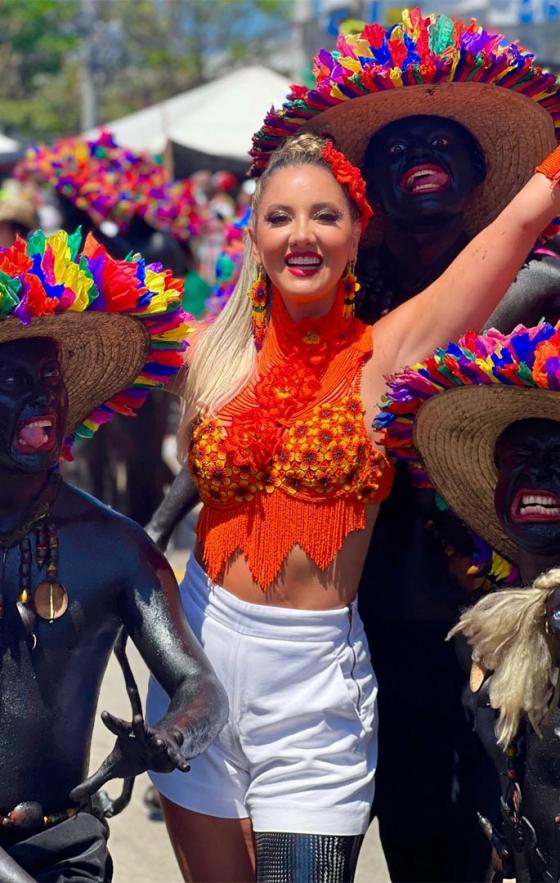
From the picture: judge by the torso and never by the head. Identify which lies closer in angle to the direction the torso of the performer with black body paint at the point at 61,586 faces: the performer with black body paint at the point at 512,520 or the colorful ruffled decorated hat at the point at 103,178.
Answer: the performer with black body paint

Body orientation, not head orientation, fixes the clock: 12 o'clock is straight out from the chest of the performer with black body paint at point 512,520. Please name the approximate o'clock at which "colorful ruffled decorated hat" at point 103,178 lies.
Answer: The colorful ruffled decorated hat is roughly at 5 o'clock from the performer with black body paint.

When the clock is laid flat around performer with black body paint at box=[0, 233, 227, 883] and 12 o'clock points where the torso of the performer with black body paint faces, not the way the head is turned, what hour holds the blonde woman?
The blonde woman is roughly at 8 o'clock from the performer with black body paint.

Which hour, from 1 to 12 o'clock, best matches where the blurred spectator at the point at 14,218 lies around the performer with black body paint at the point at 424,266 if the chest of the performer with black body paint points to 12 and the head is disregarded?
The blurred spectator is roughly at 5 o'clock from the performer with black body paint.

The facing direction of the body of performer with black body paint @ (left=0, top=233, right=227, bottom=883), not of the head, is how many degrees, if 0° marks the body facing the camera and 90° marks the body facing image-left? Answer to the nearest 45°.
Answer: approximately 0°

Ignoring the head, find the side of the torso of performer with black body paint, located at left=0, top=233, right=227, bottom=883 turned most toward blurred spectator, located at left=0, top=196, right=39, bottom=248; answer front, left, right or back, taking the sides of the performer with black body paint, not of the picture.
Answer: back

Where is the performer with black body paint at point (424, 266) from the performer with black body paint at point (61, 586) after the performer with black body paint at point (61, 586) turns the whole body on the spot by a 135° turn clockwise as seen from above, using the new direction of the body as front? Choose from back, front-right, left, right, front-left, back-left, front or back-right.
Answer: right

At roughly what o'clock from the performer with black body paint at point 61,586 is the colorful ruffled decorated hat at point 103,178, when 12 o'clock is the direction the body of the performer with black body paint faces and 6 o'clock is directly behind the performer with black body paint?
The colorful ruffled decorated hat is roughly at 6 o'clock from the performer with black body paint.

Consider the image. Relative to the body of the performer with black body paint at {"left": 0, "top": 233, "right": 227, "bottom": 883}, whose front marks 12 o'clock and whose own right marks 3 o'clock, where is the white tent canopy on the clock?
The white tent canopy is roughly at 6 o'clock from the performer with black body paint.
